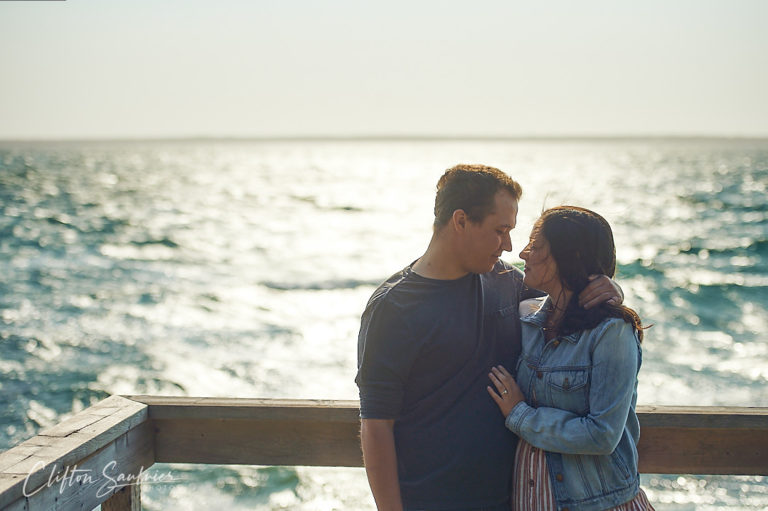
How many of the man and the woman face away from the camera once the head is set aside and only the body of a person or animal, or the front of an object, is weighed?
0

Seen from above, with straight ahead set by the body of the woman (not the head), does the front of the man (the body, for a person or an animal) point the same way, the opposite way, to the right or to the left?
to the left

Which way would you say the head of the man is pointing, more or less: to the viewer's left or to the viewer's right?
to the viewer's right

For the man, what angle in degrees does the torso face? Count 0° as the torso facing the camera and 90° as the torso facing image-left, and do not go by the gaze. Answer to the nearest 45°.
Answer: approximately 315°

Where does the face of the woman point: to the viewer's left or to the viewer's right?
to the viewer's left

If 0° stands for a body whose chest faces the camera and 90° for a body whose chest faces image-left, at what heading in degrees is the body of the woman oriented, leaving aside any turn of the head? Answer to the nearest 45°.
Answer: approximately 45°
